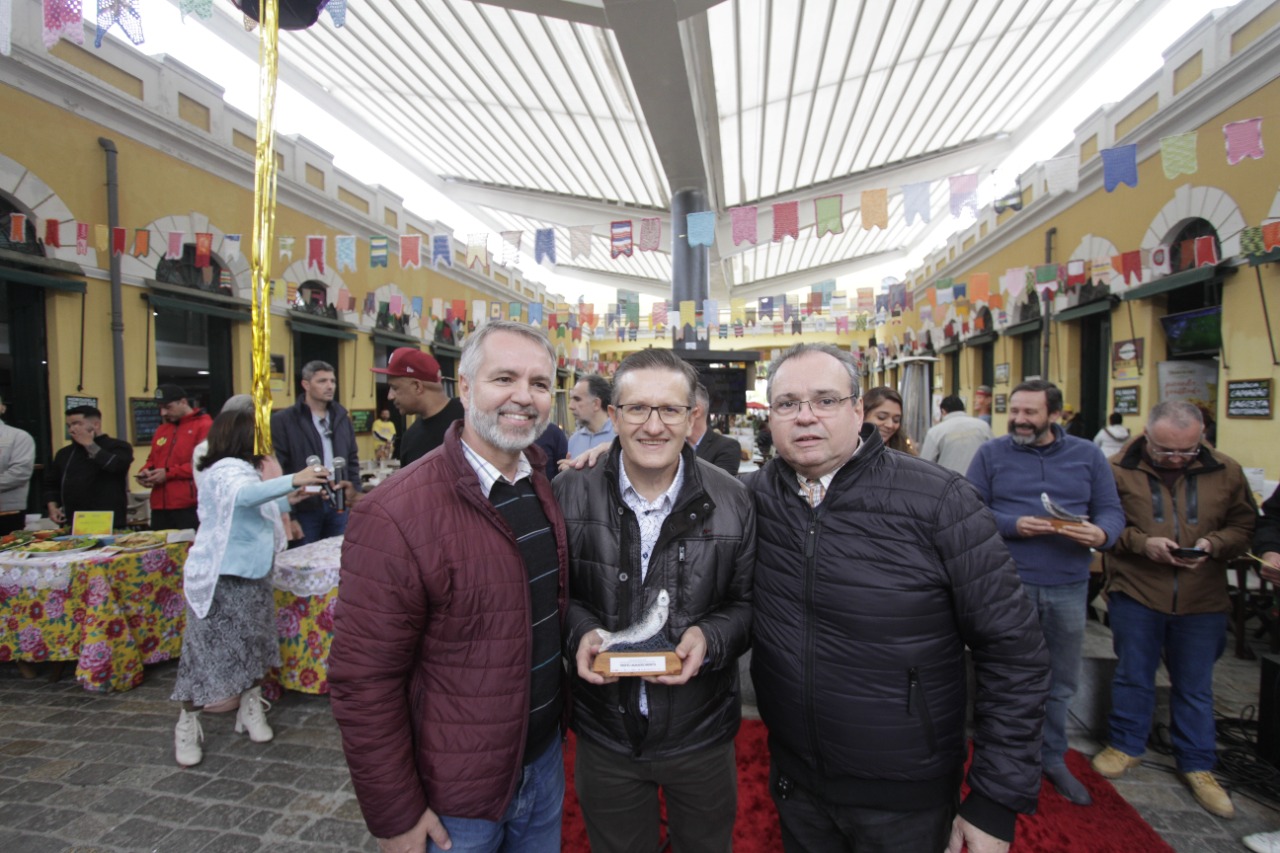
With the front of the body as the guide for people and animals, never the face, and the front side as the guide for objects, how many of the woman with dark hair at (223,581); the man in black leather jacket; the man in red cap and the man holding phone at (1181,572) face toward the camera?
2

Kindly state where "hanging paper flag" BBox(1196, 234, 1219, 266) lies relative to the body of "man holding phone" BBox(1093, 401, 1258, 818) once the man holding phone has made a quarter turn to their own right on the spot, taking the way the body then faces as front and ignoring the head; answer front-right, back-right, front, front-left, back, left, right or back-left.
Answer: right

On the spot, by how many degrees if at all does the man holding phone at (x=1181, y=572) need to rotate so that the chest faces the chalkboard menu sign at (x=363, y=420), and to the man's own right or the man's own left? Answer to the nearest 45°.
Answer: approximately 90° to the man's own right

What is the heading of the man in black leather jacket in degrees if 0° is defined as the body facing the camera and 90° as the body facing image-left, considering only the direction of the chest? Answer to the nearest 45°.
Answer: approximately 0°

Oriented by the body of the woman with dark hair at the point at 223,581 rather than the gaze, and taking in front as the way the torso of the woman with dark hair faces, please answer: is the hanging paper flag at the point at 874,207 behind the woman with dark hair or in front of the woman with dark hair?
in front

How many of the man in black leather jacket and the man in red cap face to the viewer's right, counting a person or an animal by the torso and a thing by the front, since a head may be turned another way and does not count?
0

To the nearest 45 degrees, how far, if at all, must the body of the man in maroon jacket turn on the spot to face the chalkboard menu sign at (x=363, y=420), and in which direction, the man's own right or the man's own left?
approximately 135° to the man's own left

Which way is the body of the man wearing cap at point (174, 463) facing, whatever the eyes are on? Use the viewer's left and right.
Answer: facing the viewer and to the left of the viewer

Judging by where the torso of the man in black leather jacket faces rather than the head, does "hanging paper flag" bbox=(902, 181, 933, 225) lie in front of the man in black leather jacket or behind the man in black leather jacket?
behind

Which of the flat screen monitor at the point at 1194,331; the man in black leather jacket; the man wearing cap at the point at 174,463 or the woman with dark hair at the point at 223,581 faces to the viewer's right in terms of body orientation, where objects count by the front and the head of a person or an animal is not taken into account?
the woman with dark hair

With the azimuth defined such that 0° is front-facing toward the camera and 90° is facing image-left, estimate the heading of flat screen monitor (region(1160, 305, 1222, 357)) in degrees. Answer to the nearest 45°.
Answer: approximately 45°

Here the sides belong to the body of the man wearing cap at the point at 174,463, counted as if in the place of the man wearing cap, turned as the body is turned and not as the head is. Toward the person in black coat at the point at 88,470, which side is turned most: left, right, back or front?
right
